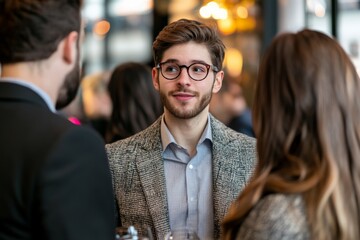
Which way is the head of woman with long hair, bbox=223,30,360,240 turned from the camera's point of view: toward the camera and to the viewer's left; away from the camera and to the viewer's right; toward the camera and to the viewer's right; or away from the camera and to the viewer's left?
away from the camera and to the viewer's left

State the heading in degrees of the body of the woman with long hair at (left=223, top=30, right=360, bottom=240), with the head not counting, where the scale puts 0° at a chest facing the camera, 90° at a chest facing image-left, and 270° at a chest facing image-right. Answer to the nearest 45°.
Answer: approximately 135°

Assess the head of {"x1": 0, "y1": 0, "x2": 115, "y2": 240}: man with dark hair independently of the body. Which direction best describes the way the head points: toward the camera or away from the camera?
away from the camera

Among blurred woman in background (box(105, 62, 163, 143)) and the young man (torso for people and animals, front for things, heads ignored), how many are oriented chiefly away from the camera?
1

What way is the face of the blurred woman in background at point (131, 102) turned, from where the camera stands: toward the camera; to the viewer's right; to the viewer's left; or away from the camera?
away from the camera

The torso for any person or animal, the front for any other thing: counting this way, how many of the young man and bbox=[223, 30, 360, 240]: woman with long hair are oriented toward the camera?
1

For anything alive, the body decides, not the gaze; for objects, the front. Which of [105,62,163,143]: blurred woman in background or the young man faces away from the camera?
the blurred woman in background

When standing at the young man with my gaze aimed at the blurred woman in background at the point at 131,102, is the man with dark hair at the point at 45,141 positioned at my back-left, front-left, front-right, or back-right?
back-left

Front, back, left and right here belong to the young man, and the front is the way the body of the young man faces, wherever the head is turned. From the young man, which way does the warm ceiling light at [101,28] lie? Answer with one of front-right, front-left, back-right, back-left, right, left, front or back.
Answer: back

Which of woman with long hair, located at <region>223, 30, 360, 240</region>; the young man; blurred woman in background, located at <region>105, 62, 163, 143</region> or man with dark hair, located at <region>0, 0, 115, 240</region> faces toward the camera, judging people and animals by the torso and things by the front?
the young man

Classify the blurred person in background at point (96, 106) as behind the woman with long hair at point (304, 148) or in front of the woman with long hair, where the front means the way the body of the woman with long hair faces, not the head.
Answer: in front

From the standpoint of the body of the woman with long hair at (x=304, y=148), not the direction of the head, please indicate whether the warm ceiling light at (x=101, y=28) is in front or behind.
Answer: in front

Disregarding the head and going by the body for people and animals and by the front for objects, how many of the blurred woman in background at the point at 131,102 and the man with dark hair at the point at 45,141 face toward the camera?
0

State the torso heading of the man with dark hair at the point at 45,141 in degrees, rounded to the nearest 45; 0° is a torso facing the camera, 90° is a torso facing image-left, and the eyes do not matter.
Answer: approximately 225°

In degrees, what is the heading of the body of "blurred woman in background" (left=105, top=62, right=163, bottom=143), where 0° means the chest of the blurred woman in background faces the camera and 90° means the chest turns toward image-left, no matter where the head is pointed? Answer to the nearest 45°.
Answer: approximately 180°

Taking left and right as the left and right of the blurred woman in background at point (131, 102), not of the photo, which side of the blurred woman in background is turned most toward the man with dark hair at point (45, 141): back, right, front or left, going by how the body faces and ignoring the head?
back
